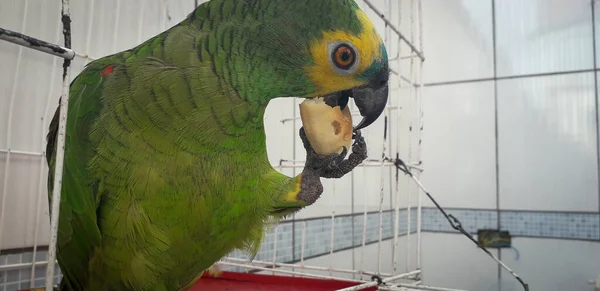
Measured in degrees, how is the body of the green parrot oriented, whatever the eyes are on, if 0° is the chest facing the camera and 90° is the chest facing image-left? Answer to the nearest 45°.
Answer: approximately 270°
